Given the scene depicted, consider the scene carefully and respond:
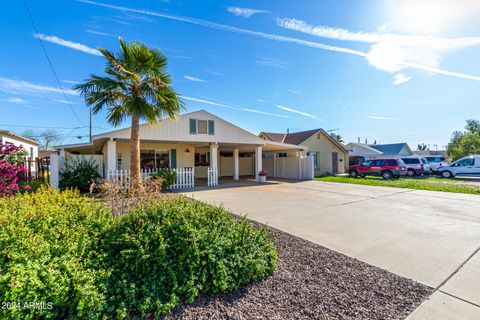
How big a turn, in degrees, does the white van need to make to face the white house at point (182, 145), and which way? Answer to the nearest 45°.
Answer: approximately 45° to its left

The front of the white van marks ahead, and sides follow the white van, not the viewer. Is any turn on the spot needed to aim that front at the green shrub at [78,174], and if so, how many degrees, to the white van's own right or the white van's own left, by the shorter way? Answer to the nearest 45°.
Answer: approximately 45° to the white van's own left

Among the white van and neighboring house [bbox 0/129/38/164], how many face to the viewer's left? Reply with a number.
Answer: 1

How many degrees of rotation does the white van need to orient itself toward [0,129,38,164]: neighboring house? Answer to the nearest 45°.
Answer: approximately 45° to its left

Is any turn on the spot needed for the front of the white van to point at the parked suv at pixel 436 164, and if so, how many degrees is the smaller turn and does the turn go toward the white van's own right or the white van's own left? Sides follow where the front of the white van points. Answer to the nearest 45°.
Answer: approximately 45° to the white van's own right

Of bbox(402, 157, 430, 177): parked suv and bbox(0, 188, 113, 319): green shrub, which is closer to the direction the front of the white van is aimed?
the parked suv

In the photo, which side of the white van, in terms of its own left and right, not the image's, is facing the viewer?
left

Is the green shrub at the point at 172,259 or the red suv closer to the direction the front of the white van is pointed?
the red suv

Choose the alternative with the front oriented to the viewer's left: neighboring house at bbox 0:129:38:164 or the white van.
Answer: the white van

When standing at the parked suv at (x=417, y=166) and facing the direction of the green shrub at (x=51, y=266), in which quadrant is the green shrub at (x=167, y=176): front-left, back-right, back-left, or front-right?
front-right

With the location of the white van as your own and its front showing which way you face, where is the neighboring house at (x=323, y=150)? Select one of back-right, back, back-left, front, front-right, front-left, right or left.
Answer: front

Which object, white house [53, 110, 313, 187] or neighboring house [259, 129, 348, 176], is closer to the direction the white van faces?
the neighboring house
